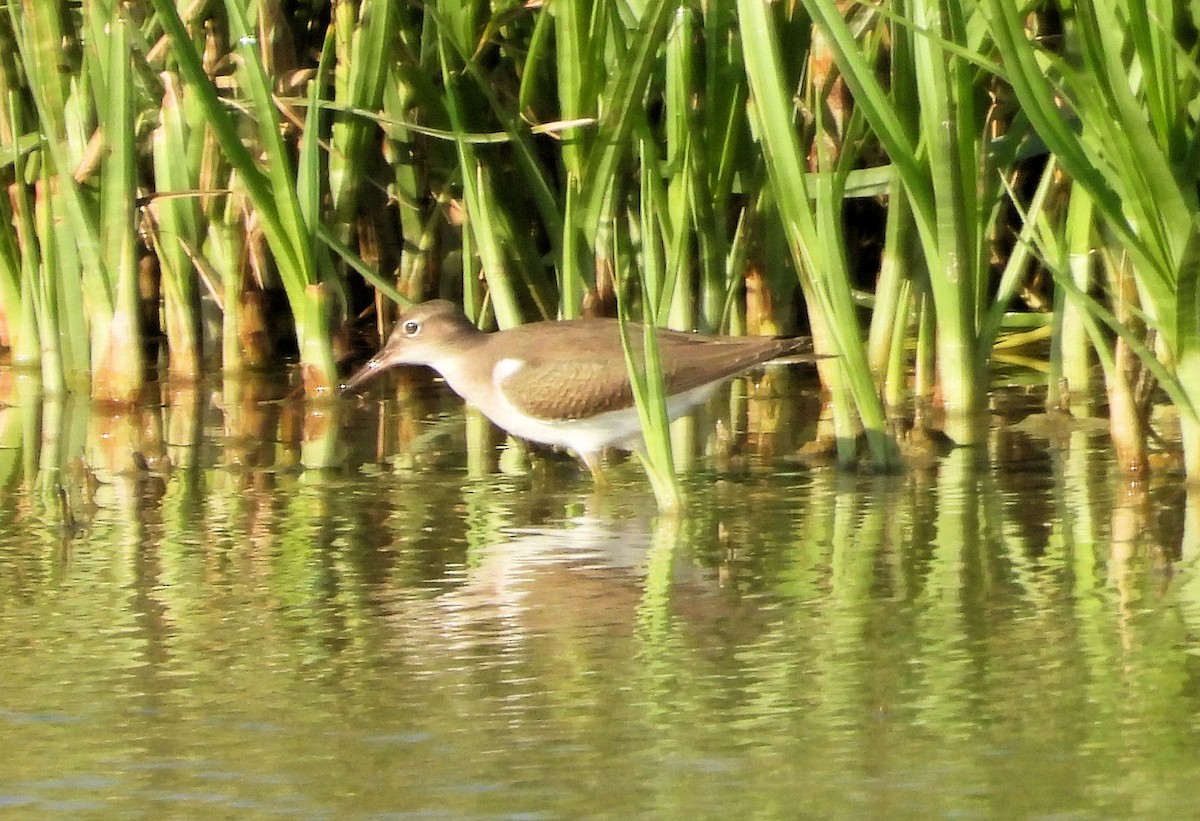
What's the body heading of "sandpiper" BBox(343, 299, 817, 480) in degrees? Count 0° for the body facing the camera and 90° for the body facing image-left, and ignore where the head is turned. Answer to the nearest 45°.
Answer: approximately 90°
